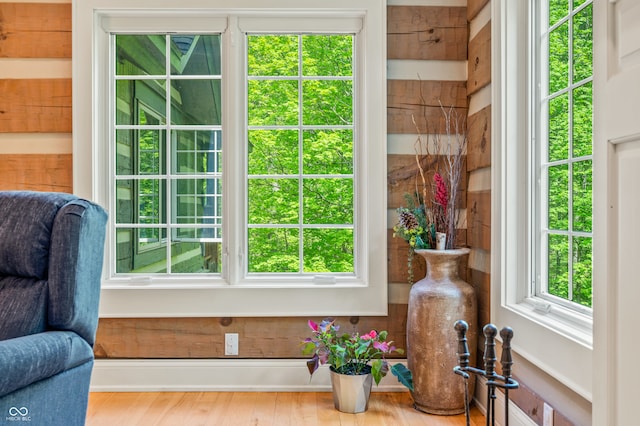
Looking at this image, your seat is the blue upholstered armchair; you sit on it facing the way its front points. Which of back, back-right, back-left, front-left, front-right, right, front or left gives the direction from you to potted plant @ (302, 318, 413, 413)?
back-left

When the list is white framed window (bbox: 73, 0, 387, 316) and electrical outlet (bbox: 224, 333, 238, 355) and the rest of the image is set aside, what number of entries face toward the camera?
2

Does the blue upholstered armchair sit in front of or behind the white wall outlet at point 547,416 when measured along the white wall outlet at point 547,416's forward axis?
in front

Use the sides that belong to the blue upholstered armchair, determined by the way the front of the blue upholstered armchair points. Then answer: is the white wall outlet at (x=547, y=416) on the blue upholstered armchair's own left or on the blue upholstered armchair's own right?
on the blue upholstered armchair's own left

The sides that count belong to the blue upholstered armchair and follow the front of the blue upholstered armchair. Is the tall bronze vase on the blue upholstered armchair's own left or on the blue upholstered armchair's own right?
on the blue upholstered armchair's own left

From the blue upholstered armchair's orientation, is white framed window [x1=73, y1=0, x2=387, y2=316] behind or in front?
behind

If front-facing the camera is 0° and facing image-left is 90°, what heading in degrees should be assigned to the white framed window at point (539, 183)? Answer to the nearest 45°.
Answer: approximately 45°

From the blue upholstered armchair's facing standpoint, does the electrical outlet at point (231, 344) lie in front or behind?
behind

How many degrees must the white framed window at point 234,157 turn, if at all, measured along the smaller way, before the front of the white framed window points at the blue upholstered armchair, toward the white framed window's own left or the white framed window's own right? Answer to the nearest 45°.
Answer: approximately 45° to the white framed window's own right

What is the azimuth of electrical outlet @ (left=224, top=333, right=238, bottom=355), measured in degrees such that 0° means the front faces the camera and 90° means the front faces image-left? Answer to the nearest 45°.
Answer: approximately 0°

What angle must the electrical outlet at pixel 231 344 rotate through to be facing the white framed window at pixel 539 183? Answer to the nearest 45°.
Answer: approximately 45° to its left

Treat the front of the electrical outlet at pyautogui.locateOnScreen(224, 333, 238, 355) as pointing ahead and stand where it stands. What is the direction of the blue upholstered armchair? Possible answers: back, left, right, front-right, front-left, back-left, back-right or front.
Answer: front-right
